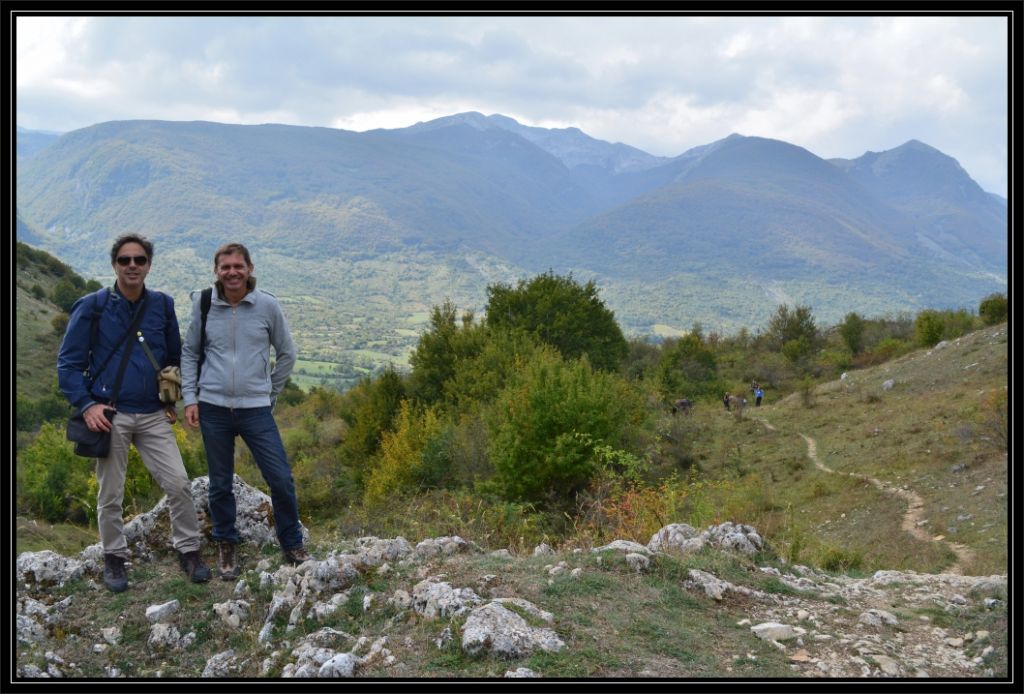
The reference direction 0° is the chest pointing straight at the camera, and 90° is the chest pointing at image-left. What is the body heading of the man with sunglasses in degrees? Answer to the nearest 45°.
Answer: approximately 0°

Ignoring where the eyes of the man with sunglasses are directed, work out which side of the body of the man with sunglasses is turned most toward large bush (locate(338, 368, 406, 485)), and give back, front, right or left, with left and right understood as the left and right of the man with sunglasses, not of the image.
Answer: back

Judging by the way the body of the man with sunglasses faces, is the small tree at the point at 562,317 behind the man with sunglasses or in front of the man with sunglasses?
behind

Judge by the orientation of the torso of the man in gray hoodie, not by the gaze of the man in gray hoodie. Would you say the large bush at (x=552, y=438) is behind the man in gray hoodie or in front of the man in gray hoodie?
behind

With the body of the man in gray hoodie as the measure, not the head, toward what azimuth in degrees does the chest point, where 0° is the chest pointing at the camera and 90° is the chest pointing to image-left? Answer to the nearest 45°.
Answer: approximately 0°
